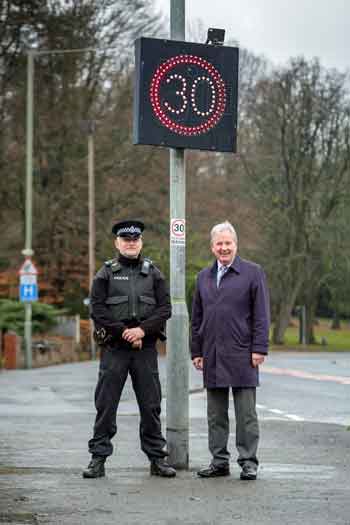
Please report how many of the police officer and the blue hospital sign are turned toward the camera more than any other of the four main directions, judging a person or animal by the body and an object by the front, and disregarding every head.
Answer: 2

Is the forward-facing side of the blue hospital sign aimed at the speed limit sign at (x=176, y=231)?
yes

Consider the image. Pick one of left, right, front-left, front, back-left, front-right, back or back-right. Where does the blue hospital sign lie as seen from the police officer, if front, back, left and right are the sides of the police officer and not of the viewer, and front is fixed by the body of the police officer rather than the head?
back

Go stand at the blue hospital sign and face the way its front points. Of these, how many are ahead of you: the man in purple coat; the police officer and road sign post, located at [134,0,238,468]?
3

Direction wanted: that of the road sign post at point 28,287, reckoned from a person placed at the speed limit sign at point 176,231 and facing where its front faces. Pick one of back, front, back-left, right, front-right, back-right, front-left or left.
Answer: back

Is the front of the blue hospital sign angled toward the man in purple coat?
yes

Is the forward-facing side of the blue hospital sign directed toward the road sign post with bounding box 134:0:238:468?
yes

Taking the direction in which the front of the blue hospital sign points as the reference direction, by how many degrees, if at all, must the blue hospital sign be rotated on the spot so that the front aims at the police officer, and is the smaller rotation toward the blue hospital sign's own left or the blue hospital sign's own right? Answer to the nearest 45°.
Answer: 0° — it already faces them

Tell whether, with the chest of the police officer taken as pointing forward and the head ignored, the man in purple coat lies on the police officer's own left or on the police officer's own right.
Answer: on the police officer's own left
